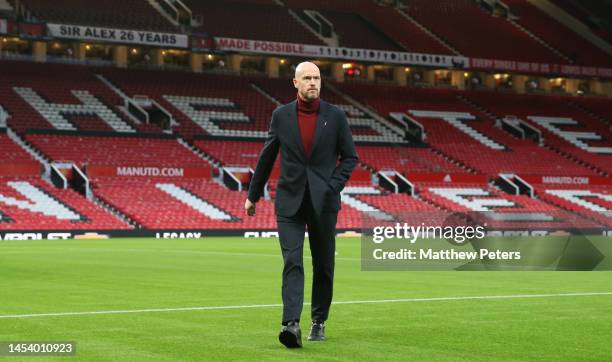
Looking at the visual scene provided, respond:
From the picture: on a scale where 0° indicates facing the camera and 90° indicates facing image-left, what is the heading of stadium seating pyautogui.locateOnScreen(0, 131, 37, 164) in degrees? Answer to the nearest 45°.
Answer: approximately 315°

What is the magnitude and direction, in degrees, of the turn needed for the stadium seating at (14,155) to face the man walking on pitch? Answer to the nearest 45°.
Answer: approximately 45° to its right

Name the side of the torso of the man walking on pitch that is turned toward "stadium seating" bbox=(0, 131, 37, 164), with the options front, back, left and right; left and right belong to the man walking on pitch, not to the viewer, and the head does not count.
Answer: back

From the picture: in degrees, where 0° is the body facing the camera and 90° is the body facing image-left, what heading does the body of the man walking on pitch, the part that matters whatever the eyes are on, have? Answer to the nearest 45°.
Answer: approximately 0°
